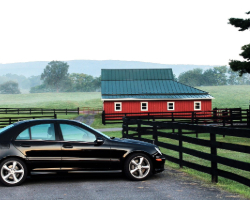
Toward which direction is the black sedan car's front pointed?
to the viewer's right

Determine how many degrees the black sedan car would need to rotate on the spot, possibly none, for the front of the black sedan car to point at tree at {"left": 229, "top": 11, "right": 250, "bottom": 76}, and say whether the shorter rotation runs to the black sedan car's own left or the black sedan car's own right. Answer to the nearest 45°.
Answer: approximately 45° to the black sedan car's own left
